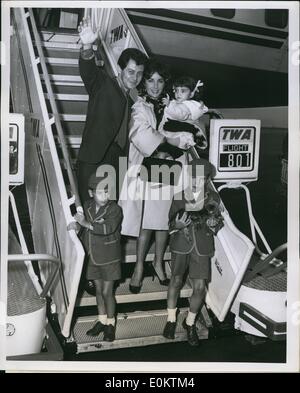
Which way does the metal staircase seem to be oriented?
toward the camera

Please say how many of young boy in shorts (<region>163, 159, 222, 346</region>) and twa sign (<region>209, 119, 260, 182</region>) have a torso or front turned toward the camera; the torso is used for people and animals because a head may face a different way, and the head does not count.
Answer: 2

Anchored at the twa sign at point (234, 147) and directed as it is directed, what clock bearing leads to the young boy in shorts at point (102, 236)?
The young boy in shorts is roughly at 2 o'clock from the twa sign.

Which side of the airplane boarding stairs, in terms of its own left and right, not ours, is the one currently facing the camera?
front

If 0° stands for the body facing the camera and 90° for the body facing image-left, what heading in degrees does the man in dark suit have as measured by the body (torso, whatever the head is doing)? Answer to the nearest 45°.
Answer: approximately 315°

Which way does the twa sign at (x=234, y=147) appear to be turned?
toward the camera

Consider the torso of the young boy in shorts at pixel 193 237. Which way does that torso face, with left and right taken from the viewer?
facing the viewer
